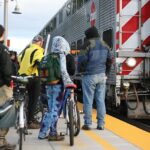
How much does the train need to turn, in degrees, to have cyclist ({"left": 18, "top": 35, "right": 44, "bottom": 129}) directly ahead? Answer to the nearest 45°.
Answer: approximately 90° to its right

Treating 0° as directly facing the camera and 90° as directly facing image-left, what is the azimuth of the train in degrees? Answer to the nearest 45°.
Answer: approximately 315°

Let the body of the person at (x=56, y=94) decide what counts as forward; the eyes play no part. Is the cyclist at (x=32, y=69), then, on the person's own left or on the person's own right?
on the person's own left

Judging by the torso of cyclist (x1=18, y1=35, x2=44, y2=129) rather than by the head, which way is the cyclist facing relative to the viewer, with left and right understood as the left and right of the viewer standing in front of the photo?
facing away from the viewer and to the right of the viewer

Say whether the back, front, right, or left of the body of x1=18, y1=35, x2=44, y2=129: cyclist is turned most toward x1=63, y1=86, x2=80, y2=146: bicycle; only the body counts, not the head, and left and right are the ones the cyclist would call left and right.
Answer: right
